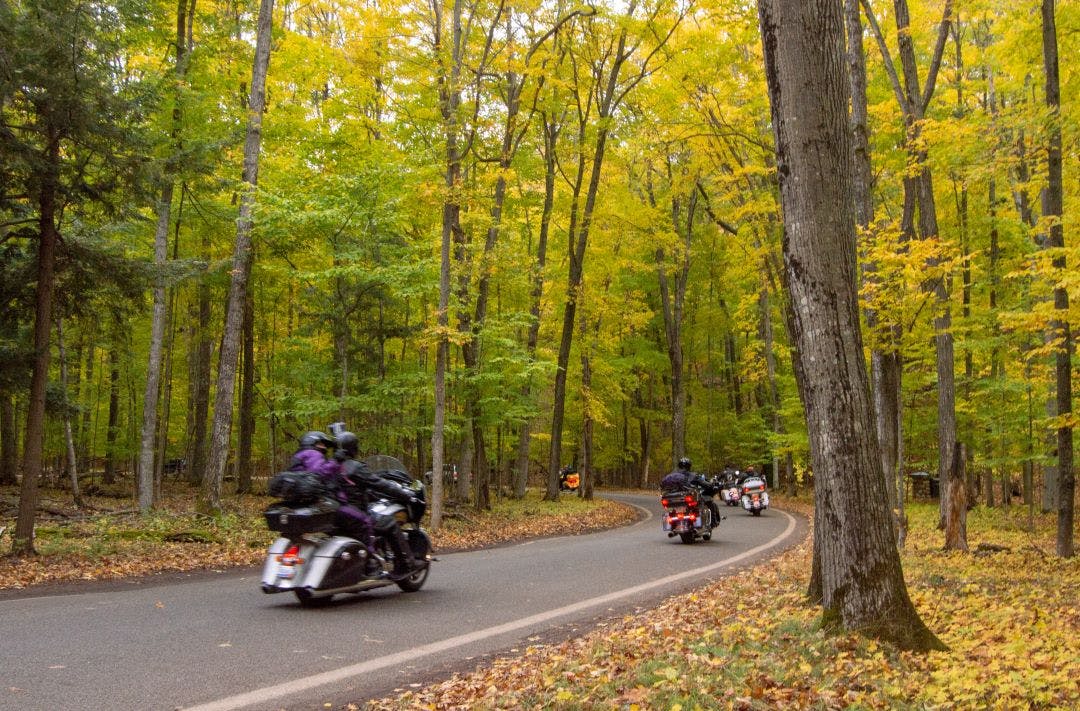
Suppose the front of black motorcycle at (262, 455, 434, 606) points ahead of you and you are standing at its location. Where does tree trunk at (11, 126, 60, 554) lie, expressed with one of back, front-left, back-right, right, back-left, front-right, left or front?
left

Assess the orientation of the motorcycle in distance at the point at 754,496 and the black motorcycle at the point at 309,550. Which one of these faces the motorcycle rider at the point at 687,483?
the black motorcycle

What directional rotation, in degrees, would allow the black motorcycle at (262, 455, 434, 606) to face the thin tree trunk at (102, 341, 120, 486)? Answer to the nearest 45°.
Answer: approximately 45° to its left

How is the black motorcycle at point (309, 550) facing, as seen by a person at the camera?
facing away from the viewer and to the right of the viewer

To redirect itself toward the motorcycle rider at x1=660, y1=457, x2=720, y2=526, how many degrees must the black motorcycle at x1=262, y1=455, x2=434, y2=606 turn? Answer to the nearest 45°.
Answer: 0° — it already faces them

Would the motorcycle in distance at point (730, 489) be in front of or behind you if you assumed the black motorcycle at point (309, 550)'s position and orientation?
in front

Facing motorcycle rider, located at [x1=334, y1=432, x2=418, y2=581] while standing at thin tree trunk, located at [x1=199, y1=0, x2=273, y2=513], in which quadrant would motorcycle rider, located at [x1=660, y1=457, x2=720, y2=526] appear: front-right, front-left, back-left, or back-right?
front-left

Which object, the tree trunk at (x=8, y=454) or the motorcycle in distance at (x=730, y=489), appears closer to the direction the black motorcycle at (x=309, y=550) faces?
the motorcycle in distance

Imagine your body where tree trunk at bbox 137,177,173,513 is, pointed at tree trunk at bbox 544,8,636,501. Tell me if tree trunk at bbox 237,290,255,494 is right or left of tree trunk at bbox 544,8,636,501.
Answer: left

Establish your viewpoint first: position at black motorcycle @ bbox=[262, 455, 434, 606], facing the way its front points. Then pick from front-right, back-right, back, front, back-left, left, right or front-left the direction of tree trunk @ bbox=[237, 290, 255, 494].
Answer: front-left
